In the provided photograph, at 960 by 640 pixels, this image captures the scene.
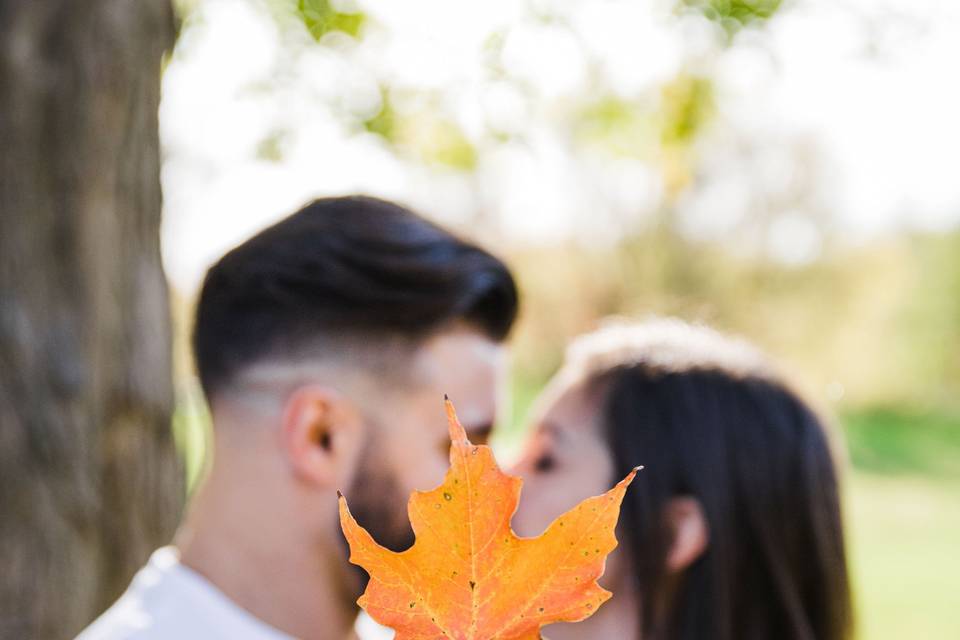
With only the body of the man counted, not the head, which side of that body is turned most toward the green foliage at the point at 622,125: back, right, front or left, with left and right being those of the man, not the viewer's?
left

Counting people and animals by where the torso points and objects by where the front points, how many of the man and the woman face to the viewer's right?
1

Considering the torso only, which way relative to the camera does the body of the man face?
to the viewer's right

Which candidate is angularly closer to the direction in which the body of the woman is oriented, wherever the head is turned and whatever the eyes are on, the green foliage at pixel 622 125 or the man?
the man

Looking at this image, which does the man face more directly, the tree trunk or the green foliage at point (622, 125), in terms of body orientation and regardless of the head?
the green foliage

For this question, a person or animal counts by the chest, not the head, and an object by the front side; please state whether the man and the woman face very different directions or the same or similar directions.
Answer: very different directions

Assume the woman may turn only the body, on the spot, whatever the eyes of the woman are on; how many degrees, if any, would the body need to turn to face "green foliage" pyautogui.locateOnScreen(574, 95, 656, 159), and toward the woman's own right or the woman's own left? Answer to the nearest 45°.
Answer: approximately 90° to the woman's own right

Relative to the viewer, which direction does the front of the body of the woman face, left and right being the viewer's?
facing to the left of the viewer

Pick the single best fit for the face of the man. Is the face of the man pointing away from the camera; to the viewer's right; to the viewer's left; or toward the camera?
to the viewer's right

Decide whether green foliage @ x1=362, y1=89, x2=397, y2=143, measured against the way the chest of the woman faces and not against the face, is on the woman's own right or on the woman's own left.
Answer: on the woman's own right

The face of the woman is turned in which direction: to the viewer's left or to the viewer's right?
to the viewer's left

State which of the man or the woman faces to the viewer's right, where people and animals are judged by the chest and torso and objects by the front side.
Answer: the man

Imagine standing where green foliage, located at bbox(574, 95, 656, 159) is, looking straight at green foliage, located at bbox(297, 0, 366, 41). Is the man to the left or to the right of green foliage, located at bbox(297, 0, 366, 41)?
left
